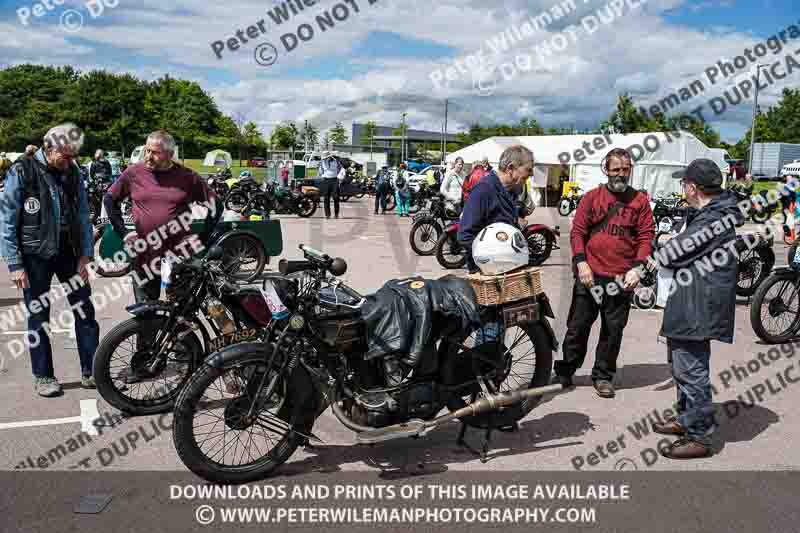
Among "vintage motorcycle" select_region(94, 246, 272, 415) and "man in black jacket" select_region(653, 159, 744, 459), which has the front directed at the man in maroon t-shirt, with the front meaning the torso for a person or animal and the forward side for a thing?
the man in black jacket

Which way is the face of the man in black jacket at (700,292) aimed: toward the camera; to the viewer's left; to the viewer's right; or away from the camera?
to the viewer's left

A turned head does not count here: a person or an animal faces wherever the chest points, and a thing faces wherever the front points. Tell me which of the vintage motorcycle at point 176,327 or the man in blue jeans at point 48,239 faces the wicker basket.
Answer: the man in blue jeans

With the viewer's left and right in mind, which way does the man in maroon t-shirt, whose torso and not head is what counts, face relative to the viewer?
facing the viewer

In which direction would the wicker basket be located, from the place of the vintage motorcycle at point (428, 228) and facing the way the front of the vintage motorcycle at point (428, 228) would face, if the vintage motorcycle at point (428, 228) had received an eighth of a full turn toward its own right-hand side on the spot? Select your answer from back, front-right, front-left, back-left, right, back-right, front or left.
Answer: left

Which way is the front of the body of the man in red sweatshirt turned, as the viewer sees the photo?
toward the camera

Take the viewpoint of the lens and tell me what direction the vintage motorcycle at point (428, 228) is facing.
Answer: facing the viewer and to the left of the viewer

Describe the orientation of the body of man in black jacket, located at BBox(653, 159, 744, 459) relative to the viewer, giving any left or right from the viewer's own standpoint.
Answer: facing to the left of the viewer

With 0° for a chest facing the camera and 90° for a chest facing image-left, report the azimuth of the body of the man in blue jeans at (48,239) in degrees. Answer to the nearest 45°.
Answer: approximately 315°

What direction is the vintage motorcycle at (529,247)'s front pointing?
to the viewer's left

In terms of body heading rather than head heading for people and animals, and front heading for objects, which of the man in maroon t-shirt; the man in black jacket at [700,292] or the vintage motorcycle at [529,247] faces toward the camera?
the man in maroon t-shirt

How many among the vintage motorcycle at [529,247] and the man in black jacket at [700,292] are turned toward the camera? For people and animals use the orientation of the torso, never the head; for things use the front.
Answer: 0

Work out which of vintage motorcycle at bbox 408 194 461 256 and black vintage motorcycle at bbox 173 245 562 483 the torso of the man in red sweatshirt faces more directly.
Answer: the black vintage motorcycle

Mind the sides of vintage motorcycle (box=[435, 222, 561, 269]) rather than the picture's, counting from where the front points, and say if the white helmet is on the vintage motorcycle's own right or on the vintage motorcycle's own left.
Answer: on the vintage motorcycle's own left

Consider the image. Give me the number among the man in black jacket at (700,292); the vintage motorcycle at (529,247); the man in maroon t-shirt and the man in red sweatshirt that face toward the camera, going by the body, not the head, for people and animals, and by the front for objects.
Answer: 2

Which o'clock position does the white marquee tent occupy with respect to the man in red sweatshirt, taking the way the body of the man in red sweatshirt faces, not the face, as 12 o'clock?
The white marquee tent is roughly at 6 o'clock from the man in red sweatshirt.
